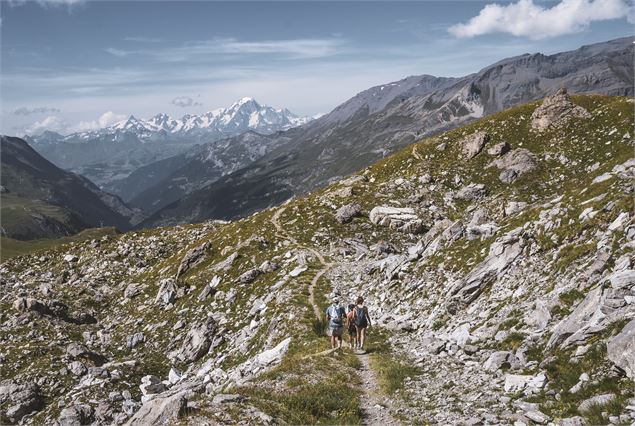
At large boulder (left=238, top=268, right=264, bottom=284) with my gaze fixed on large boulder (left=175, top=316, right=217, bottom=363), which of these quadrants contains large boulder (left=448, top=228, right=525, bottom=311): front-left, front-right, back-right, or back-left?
front-left

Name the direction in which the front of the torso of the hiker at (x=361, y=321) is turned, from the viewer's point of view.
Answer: away from the camera

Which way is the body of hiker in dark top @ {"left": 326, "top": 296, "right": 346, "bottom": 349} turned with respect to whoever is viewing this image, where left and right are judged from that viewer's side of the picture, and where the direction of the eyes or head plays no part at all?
facing away from the viewer

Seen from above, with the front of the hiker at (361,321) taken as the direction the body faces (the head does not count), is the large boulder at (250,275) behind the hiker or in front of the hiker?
in front

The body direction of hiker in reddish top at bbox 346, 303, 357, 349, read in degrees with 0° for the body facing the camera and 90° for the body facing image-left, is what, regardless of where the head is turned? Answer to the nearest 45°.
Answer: approximately 180°

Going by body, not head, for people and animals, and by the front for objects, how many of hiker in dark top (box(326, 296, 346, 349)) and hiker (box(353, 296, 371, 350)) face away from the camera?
2

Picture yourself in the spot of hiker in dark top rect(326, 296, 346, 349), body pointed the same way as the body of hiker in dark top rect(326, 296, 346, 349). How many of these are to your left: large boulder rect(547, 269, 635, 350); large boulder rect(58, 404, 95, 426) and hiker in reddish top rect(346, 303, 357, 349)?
1

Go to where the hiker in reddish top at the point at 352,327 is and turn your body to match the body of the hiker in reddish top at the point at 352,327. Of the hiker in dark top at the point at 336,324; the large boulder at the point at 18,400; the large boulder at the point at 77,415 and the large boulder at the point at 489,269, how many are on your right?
1

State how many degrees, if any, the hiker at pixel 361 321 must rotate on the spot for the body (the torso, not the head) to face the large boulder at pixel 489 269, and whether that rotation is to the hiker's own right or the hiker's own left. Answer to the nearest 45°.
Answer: approximately 90° to the hiker's own right

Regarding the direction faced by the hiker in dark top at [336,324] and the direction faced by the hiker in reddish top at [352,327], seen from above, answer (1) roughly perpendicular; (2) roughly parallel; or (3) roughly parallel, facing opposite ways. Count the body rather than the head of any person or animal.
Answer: roughly parallel

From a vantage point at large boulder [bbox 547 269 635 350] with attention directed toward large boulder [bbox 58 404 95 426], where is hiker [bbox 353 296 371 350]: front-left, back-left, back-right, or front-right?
front-right

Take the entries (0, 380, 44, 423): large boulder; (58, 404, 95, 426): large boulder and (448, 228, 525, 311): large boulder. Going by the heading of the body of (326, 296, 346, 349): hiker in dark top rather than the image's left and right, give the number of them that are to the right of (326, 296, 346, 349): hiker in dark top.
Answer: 1
